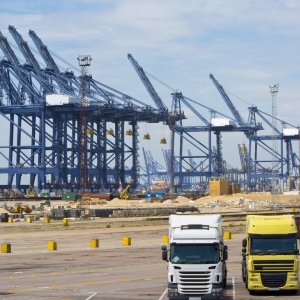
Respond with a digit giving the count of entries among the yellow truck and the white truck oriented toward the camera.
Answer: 2

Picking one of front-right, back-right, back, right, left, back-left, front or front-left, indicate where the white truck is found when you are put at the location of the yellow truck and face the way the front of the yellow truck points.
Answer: front-right

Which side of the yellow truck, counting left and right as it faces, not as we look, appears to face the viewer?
front

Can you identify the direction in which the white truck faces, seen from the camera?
facing the viewer

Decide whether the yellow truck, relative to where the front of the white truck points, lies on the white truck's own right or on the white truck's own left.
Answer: on the white truck's own left
